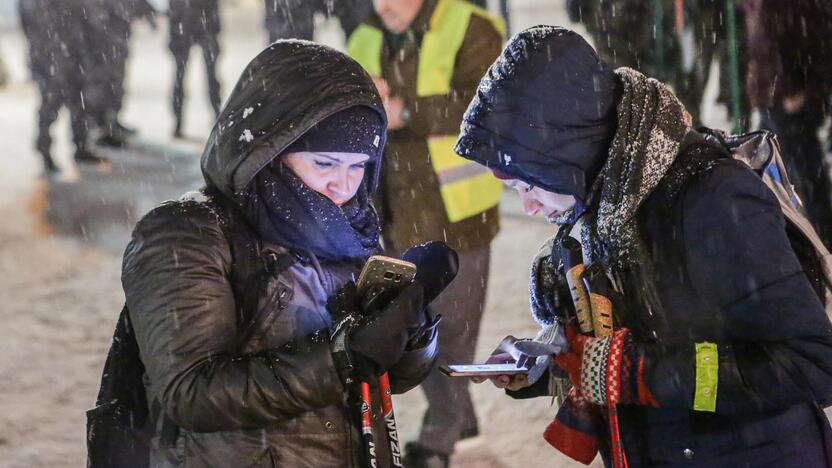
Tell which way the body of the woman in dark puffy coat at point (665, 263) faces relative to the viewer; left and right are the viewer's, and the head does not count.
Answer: facing to the left of the viewer

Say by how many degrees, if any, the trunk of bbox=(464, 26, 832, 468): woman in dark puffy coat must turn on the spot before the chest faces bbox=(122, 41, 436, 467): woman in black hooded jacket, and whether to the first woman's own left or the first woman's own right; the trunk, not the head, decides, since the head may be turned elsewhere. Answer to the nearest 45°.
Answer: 0° — they already face them

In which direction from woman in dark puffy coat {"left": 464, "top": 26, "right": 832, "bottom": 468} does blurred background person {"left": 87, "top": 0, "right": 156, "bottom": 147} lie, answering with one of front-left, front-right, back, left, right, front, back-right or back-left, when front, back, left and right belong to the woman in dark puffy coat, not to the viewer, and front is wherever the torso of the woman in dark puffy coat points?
front-right

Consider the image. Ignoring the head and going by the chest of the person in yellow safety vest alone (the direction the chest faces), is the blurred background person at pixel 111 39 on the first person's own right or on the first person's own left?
on the first person's own right

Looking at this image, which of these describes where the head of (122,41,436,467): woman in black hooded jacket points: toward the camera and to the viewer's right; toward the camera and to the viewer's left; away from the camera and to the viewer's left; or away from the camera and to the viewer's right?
toward the camera and to the viewer's right

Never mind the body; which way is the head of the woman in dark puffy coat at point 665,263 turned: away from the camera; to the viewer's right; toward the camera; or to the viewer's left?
to the viewer's left

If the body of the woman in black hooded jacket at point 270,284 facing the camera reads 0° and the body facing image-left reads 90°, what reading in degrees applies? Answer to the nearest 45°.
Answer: approximately 315°

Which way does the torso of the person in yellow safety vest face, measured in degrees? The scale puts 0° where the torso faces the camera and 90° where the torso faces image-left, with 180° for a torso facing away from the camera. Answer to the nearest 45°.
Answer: approximately 45°

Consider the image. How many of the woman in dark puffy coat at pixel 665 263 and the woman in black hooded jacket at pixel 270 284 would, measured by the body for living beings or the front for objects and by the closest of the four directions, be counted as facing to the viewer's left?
1

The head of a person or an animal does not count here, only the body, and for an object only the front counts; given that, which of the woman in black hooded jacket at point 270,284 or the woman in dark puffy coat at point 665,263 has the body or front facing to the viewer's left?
the woman in dark puffy coat

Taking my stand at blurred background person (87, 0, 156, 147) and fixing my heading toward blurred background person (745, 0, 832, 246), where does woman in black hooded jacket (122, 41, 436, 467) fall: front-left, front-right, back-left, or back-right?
front-right

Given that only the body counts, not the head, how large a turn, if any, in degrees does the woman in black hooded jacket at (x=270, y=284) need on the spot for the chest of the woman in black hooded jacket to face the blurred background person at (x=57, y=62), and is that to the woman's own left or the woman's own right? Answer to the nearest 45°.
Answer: approximately 135° to the woman's own left

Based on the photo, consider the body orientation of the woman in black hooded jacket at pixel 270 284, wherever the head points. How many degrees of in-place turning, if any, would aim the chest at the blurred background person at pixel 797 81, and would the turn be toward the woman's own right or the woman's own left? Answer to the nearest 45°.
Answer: approximately 90° to the woman's own left

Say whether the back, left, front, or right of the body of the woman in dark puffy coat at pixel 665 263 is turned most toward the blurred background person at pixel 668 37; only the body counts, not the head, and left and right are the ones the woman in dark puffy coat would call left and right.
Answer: right

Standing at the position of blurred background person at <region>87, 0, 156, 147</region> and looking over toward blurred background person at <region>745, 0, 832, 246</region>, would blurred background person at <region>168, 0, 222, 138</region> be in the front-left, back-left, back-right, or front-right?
front-left

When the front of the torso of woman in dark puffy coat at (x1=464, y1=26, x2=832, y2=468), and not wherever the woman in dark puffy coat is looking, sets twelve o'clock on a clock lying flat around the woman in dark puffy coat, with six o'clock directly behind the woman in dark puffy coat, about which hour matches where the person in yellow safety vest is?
The person in yellow safety vest is roughly at 2 o'clock from the woman in dark puffy coat.
